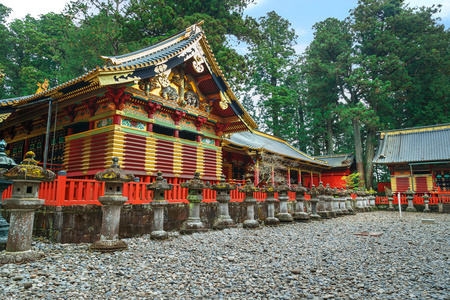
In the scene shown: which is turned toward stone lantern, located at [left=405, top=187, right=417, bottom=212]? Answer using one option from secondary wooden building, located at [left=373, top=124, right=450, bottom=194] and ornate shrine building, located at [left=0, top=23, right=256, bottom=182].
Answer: the secondary wooden building

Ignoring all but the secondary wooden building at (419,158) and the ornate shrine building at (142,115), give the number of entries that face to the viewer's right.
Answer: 0

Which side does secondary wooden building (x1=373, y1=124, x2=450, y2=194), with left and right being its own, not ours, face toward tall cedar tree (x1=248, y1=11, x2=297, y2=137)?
right

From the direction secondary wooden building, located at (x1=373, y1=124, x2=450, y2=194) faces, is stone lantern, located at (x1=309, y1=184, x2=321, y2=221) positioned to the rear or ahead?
ahead

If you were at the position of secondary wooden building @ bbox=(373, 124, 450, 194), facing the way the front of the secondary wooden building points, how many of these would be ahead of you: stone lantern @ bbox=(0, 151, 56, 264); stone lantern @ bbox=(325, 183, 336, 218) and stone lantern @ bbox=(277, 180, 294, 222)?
3

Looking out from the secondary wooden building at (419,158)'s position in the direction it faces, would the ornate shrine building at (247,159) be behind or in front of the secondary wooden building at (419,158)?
in front

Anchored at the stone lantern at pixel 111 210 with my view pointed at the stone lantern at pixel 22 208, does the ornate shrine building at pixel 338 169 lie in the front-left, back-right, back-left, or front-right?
back-right

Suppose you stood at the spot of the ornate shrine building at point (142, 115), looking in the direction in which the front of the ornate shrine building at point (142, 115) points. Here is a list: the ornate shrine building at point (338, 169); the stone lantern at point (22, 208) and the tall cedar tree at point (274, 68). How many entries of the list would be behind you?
2

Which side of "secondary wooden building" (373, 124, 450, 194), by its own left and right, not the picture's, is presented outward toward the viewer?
front
